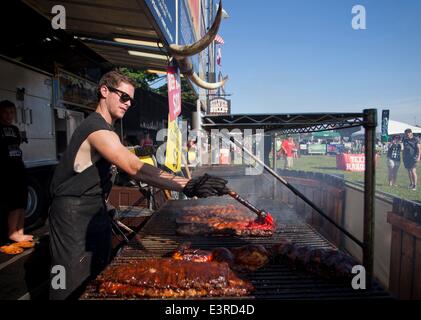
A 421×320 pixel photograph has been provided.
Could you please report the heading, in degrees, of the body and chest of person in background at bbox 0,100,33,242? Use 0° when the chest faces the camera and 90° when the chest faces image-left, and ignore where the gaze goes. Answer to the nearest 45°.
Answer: approximately 315°

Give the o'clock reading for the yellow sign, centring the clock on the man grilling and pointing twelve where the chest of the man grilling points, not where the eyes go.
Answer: The yellow sign is roughly at 10 o'clock from the man grilling.

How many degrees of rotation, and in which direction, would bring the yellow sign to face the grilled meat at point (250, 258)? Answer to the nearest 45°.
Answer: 0° — it already faces it

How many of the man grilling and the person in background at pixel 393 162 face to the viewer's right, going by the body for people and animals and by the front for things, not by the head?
1

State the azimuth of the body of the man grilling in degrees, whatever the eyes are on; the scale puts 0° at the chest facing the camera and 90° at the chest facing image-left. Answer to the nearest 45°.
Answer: approximately 270°

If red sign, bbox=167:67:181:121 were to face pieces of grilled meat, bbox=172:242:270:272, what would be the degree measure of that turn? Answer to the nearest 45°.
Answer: approximately 45° to its right

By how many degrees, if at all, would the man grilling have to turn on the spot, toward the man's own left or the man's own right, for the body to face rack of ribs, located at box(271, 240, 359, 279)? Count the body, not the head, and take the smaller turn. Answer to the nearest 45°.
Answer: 0° — they already face it
